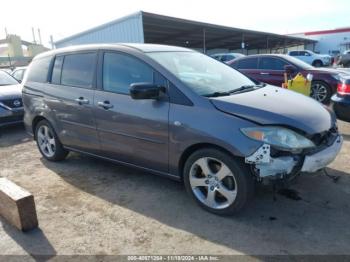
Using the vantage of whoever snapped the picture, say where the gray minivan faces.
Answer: facing the viewer and to the right of the viewer

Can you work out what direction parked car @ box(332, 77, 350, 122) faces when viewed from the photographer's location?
facing away from the viewer and to the right of the viewer

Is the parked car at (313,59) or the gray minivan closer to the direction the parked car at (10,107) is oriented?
the gray minivan

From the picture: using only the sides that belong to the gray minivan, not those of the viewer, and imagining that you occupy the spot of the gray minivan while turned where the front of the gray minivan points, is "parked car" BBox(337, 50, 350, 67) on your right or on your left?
on your left

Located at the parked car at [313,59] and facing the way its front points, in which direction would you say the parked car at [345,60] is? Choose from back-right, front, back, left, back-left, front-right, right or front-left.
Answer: front-left

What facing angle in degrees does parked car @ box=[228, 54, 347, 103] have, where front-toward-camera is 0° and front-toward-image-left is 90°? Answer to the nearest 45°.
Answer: approximately 315°

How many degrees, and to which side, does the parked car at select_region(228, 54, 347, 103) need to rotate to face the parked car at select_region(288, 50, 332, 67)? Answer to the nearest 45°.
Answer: approximately 135° to its left

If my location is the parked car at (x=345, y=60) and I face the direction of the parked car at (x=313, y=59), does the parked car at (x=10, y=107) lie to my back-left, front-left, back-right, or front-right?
front-left
